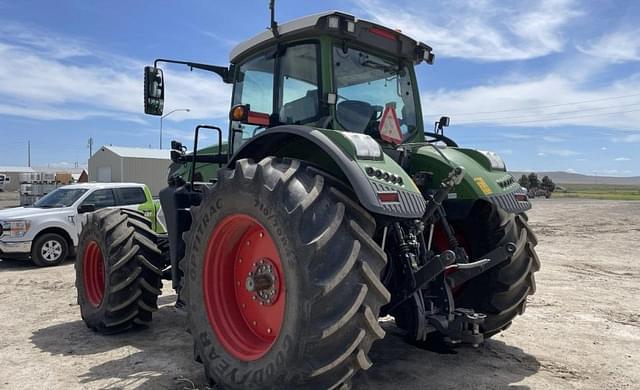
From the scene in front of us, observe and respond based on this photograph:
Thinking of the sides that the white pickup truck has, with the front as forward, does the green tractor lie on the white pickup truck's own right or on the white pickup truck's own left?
on the white pickup truck's own left

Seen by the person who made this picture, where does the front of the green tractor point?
facing away from the viewer and to the left of the viewer

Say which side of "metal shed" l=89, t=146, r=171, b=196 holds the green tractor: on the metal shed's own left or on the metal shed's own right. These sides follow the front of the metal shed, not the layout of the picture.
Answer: on the metal shed's own left

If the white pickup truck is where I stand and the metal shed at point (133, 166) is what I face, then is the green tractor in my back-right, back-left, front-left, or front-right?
back-right

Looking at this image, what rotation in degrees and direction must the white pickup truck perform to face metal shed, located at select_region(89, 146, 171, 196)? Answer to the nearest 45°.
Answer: approximately 135° to its right

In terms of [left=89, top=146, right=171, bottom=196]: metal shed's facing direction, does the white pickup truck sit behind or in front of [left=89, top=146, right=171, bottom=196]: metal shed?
in front

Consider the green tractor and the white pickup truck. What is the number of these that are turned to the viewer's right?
0

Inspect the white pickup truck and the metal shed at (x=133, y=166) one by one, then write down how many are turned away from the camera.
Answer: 0

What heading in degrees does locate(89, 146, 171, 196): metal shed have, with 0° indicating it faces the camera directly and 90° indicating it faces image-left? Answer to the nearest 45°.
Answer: approximately 45°

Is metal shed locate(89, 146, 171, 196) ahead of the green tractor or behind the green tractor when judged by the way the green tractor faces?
ahead
